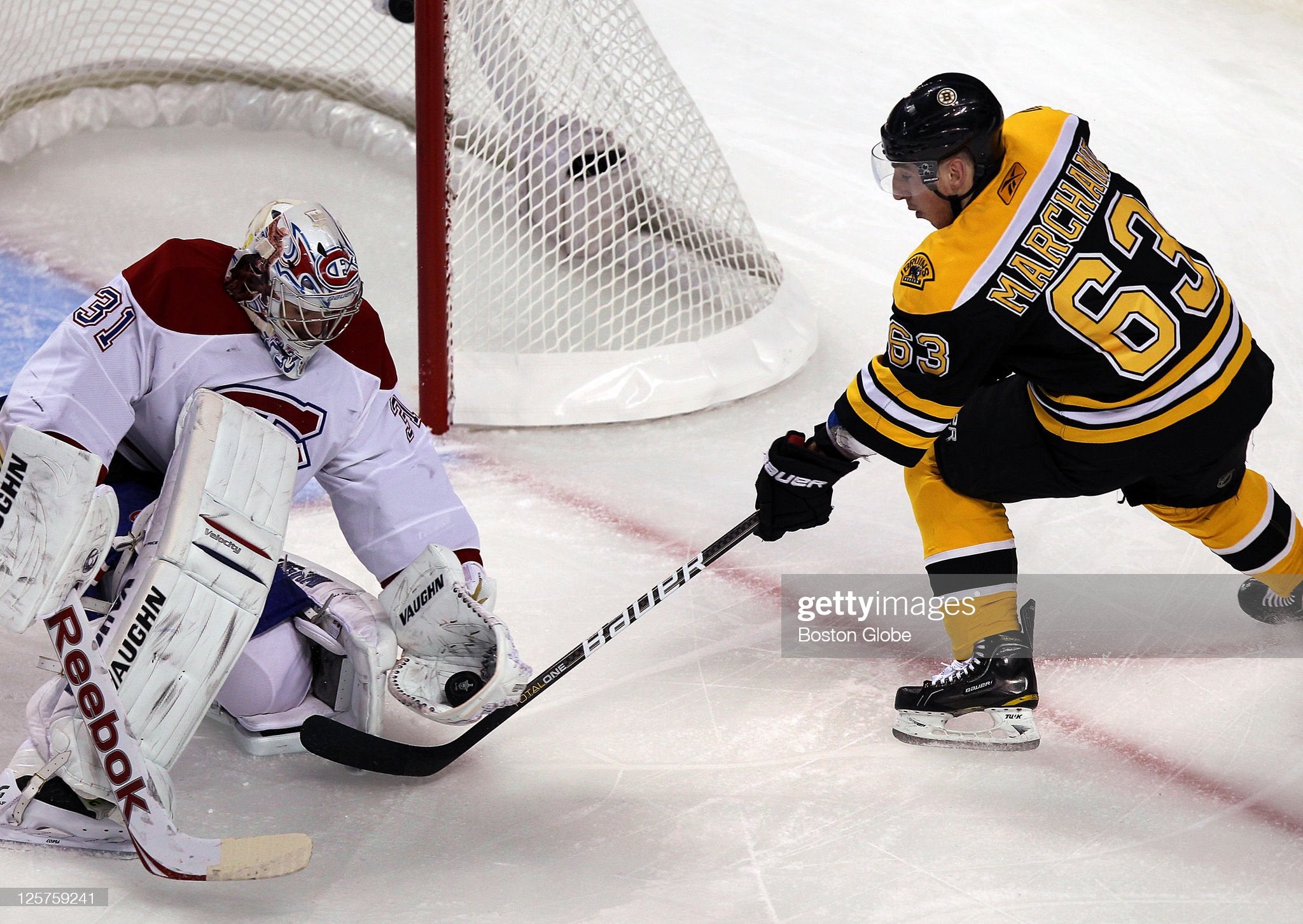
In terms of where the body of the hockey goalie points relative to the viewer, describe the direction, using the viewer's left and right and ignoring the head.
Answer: facing the viewer and to the right of the viewer

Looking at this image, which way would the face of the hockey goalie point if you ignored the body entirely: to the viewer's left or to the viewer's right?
to the viewer's right

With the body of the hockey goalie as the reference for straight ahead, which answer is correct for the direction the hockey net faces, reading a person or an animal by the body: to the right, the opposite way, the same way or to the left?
to the right

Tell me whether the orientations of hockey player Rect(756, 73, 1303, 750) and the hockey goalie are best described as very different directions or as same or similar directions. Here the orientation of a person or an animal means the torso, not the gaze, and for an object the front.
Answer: very different directions

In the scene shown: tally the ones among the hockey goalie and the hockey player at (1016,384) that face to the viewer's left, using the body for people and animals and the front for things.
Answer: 1

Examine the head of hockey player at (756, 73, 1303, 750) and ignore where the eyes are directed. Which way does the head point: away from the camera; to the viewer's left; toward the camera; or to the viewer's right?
to the viewer's left

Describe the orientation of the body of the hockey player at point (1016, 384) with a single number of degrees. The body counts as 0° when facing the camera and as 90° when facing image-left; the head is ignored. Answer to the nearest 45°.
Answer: approximately 90°

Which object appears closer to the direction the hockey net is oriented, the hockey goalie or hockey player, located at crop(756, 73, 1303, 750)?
the hockey goalie

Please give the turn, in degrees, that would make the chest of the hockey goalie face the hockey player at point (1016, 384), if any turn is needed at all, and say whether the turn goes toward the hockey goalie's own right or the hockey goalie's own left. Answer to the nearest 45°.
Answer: approximately 45° to the hockey goalie's own left

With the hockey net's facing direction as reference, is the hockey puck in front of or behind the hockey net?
in front

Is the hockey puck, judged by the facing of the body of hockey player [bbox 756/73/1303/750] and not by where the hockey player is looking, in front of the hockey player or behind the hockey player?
in front
